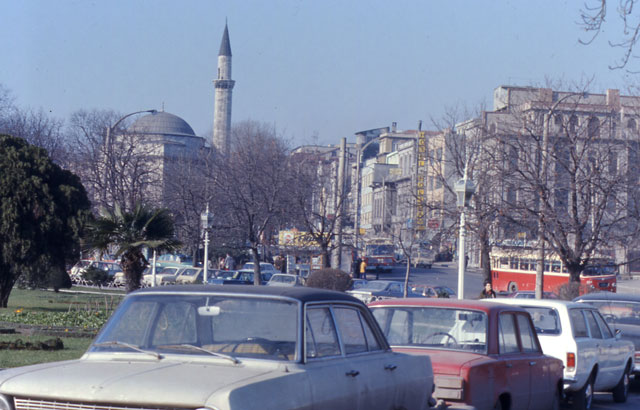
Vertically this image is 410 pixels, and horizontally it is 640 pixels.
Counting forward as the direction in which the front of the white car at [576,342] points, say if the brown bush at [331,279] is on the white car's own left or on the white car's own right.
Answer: on the white car's own left

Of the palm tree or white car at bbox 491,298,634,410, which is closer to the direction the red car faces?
the white car

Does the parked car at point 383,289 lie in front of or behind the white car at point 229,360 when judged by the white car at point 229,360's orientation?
behind

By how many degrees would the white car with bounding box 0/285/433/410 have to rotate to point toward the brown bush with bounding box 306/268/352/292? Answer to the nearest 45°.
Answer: approximately 135° to its right

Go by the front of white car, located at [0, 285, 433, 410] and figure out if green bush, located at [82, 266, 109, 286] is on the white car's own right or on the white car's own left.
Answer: on the white car's own right
